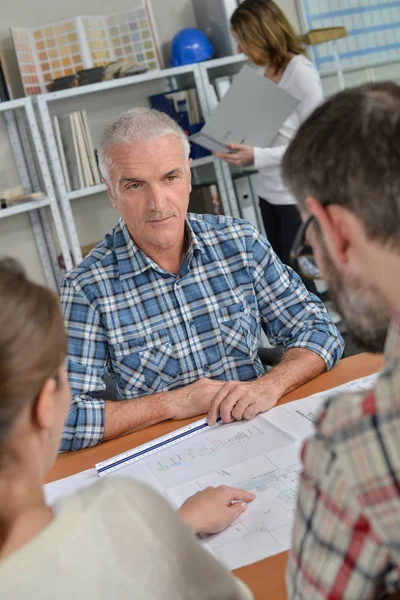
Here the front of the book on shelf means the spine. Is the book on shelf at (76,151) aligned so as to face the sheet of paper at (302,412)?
yes

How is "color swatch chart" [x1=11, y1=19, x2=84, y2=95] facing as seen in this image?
toward the camera

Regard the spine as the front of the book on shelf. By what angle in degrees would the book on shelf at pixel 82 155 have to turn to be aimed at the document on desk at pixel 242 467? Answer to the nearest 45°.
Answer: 0° — it already faces it

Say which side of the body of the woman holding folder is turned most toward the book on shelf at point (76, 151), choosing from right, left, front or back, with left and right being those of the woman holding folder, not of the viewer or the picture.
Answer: front

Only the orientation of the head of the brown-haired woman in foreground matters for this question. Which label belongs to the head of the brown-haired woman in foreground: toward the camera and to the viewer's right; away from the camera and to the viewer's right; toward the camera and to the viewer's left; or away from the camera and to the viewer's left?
away from the camera and to the viewer's right

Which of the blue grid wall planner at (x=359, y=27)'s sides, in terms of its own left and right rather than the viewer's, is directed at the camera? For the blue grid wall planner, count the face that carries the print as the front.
front

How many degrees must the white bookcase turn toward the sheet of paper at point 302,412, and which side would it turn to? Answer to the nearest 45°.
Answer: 0° — it already faces it

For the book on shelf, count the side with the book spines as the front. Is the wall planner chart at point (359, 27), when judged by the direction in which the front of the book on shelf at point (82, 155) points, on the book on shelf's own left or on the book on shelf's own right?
on the book on shelf's own left

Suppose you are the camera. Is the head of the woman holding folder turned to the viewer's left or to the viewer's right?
to the viewer's left

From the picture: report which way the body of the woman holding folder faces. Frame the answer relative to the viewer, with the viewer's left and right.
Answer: facing to the left of the viewer

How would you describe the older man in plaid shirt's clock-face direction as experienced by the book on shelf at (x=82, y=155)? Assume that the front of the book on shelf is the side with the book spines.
The older man in plaid shirt is roughly at 12 o'clock from the book on shelf.

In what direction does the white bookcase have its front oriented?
toward the camera

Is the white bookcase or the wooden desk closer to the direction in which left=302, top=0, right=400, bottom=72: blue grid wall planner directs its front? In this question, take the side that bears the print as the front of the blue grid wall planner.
the wooden desk
